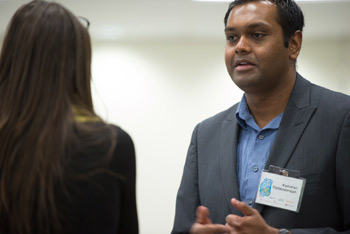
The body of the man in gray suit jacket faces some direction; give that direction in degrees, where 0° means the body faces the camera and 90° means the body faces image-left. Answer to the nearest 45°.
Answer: approximately 45°

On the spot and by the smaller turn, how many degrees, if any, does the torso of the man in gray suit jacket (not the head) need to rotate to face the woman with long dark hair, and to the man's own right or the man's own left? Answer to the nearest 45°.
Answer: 0° — they already face them

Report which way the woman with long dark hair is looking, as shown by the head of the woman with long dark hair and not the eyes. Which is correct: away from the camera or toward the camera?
away from the camera
